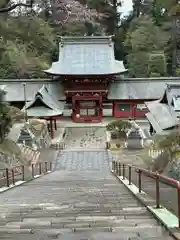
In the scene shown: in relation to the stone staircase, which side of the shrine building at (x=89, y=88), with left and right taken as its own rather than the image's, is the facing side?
front

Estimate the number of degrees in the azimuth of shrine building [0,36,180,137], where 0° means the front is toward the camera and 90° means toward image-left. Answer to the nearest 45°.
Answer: approximately 0°
